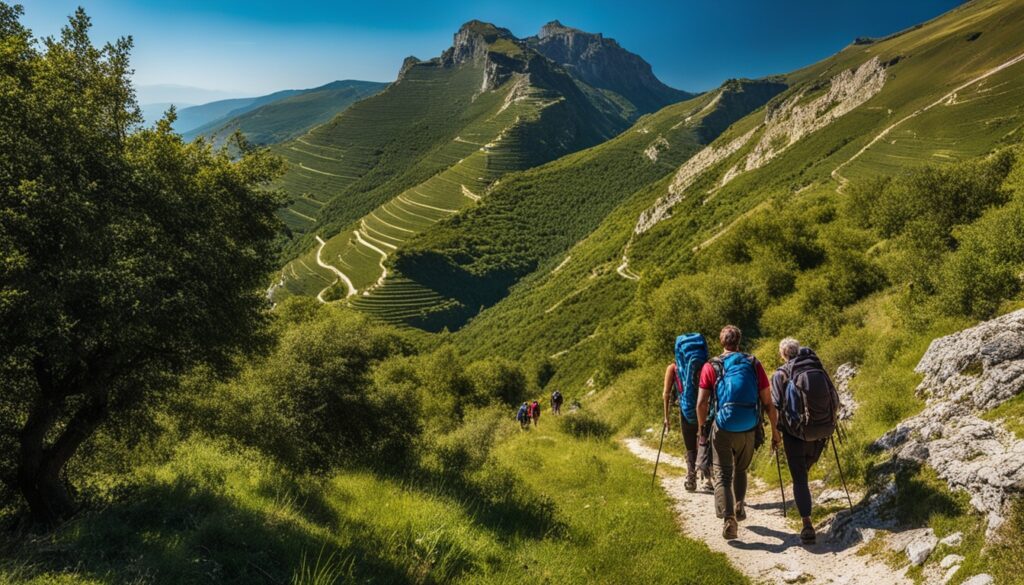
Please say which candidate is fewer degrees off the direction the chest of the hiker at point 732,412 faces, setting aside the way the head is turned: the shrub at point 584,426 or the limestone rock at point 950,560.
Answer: the shrub

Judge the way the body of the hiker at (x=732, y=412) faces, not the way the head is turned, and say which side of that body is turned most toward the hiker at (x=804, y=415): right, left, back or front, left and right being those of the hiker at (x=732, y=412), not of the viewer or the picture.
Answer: right

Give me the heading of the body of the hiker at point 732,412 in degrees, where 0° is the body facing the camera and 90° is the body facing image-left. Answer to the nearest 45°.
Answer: approximately 180°

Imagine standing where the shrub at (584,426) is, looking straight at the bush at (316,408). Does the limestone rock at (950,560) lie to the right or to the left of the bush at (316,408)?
left
